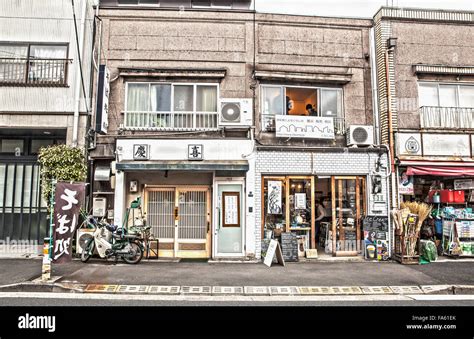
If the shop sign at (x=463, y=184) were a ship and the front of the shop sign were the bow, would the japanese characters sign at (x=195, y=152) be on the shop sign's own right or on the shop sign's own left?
on the shop sign's own right

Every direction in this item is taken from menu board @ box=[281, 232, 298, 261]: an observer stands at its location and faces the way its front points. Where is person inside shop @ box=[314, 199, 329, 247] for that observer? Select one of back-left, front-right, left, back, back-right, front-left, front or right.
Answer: back-left

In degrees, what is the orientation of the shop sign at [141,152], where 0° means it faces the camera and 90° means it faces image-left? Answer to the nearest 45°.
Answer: approximately 0°

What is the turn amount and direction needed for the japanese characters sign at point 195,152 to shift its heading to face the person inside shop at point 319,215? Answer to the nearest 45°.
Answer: approximately 90° to its left

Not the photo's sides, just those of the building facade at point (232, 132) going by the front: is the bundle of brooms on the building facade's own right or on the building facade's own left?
on the building facade's own left

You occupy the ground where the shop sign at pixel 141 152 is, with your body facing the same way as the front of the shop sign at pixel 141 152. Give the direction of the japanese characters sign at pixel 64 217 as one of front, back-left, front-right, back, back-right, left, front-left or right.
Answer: front-right

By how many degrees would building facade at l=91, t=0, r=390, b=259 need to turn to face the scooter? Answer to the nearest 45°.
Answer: approximately 90° to its right

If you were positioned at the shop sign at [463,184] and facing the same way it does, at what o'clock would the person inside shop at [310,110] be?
The person inside shop is roughly at 2 o'clock from the shop sign.

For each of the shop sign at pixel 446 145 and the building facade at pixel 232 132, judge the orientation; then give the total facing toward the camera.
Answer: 2
